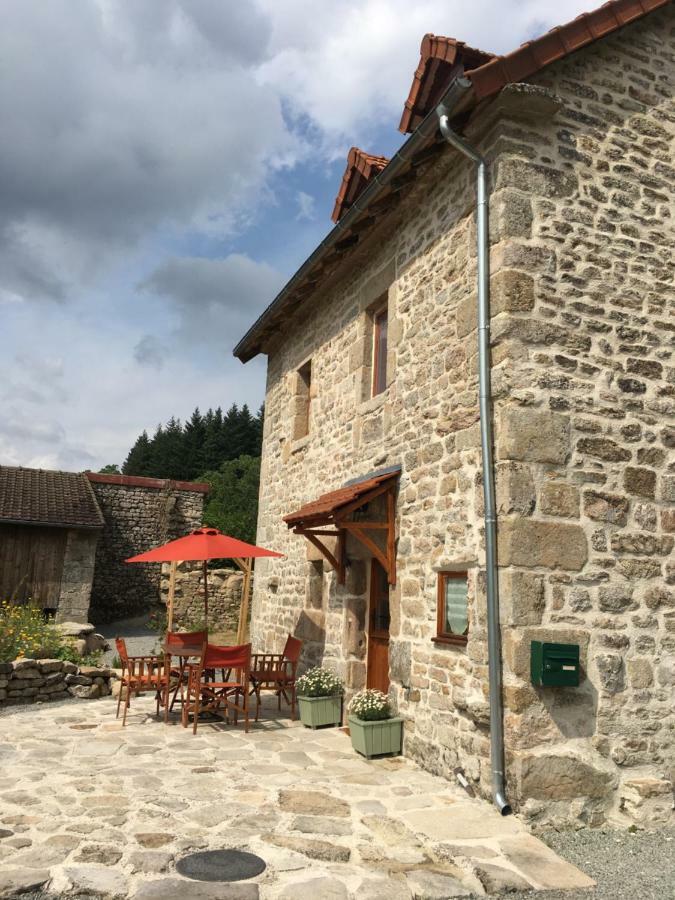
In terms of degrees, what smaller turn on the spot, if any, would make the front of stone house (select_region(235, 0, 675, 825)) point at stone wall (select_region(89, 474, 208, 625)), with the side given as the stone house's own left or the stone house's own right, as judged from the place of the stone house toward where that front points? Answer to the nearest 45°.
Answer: approximately 90° to the stone house's own right

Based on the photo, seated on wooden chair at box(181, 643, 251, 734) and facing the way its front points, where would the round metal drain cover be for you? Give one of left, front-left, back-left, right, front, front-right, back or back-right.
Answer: back-left

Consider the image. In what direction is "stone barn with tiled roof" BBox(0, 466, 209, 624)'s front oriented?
toward the camera

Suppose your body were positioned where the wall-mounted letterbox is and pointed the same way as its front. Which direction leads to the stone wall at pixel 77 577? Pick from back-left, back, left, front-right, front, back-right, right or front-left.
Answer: back

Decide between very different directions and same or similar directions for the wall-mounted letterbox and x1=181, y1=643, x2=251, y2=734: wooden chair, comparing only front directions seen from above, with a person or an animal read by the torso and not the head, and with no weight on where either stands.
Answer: very different directions

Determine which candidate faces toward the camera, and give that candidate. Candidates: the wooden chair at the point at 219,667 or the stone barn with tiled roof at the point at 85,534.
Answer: the stone barn with tiled roof

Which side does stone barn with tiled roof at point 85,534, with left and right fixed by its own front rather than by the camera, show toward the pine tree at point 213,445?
back

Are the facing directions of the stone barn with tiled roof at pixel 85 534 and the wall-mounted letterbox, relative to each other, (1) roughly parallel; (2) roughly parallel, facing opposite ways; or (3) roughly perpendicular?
roughly parallel

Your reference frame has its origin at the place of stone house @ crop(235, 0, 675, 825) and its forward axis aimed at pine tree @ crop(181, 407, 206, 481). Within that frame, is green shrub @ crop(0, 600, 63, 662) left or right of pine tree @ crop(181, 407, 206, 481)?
left

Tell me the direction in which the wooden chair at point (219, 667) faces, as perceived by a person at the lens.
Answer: facing away from the viewer and to the left of the viewer

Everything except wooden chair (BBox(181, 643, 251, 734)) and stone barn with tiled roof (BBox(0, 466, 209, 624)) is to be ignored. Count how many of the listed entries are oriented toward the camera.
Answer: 1

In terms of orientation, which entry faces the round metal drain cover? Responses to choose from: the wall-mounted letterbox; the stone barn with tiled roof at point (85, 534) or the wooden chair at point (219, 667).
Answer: the stone barn with tiled roof

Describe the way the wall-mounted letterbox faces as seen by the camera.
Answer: facing the viewer and to the right of the viewer

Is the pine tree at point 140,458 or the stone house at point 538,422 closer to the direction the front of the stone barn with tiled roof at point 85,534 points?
the stone house

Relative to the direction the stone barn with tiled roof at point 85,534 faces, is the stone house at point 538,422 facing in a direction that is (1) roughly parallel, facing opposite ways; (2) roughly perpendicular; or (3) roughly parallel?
roughly perpendicular

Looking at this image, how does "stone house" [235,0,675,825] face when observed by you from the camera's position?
facing the viewer and to the left of the viewer

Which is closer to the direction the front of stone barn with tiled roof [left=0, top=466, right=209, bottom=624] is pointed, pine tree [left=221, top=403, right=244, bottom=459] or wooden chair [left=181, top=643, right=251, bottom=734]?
the wooden chair
